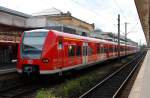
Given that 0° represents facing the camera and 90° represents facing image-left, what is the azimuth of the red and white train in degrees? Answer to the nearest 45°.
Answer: approximately 45°
